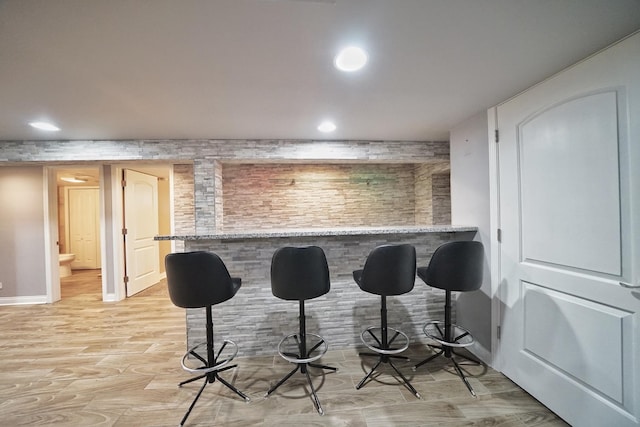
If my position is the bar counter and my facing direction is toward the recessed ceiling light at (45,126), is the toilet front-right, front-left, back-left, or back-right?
front-right

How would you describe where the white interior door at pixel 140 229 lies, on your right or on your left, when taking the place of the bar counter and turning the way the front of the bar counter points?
on your right

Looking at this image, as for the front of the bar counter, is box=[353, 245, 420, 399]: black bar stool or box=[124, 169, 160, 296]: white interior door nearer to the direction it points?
the black bar stool

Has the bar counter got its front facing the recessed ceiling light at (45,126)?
no

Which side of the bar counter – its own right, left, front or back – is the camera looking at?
front

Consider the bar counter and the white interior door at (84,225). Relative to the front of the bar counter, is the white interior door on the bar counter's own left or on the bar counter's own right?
on the bar counter's own right

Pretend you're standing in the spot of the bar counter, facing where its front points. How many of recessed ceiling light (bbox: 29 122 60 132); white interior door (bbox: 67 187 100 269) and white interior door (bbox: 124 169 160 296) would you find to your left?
0

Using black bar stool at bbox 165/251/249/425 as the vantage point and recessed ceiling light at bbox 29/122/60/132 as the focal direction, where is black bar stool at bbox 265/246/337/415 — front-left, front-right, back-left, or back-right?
back-right

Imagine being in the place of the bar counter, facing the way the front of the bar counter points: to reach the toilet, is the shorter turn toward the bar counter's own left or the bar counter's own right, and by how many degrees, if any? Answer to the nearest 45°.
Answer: approximately 135° to the bar counter's own right

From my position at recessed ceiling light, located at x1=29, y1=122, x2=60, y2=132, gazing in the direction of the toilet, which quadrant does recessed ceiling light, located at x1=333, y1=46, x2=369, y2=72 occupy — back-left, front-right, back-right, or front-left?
back-right

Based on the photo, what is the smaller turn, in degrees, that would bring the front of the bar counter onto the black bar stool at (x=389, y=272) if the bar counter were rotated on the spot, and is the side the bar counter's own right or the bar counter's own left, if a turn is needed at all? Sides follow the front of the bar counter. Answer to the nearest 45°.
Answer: approximately 45° to the bar counter's own left

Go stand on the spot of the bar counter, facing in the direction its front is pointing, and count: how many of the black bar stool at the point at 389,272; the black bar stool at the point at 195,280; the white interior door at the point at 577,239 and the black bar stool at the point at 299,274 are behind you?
0
